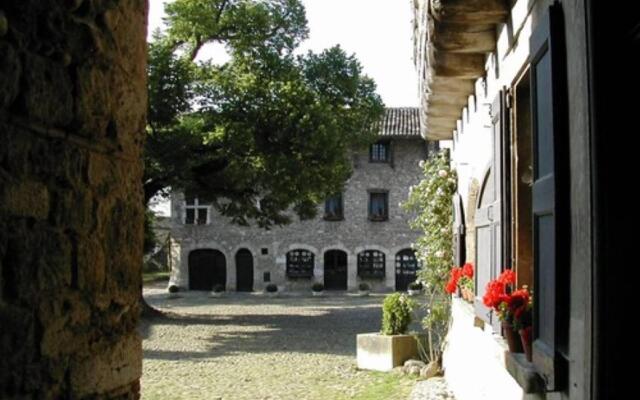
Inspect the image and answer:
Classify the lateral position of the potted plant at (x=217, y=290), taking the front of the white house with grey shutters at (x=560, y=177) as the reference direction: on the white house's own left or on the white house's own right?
on the white house's own right

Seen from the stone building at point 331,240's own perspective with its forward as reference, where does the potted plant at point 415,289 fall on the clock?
The potted plant is roughly at 10 o'clock from the stone building.

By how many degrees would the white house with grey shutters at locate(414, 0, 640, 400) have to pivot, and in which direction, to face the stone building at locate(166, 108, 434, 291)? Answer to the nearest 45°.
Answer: approximately 90° to its right

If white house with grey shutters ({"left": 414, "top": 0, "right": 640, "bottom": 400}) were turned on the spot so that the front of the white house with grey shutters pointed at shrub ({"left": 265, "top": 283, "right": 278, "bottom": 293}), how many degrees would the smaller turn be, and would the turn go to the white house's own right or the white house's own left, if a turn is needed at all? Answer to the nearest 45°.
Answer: approximately 90° to the white house's own right

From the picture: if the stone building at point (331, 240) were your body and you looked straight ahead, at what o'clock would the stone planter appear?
The stone planter is roughly at 12 o'clock from the stone building.

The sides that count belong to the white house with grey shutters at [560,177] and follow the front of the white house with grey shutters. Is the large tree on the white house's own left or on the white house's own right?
on the white house's own right

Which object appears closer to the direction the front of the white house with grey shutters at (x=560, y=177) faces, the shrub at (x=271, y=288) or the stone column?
the stone column

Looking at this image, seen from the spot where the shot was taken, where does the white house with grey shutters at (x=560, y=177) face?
facing to the left of the viewer

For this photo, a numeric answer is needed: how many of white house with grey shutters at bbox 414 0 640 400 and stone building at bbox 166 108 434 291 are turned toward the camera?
1

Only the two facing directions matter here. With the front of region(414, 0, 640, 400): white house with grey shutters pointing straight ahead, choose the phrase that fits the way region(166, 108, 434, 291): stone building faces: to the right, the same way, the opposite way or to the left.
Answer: to the left

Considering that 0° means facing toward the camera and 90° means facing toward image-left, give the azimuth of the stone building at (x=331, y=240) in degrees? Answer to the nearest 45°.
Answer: approximately 0°
